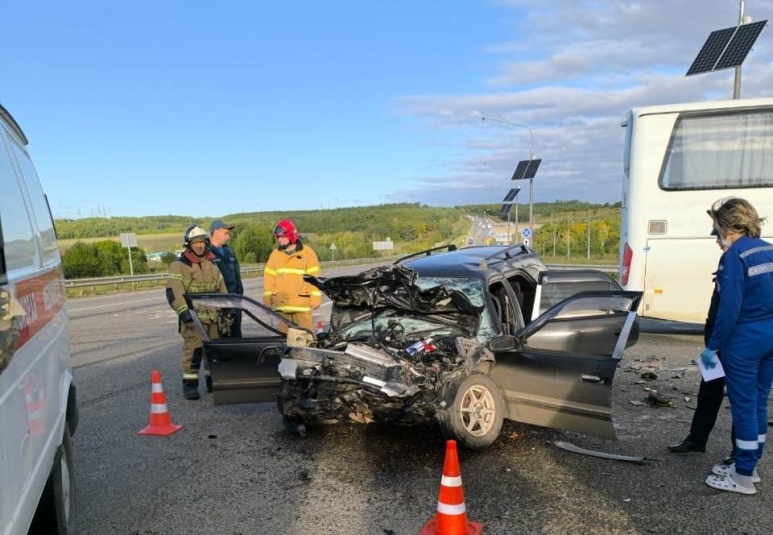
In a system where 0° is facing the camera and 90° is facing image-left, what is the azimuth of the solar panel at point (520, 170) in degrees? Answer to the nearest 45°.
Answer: approximately 45°

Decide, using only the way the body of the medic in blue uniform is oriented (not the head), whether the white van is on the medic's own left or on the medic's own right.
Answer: on the medic's own left

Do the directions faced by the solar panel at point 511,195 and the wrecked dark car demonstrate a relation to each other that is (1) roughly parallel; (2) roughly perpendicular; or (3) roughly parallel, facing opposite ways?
roughly parallel

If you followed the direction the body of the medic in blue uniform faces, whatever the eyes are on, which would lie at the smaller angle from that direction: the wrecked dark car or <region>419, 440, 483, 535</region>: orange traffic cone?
the wrecked dark car

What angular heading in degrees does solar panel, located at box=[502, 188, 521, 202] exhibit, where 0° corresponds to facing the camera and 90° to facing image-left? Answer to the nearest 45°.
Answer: approximately 45°

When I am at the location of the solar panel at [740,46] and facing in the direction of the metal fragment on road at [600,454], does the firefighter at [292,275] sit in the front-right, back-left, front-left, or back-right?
front-right

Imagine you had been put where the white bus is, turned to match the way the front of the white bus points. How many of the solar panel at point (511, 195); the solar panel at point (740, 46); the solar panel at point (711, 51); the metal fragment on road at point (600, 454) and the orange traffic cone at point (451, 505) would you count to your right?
2

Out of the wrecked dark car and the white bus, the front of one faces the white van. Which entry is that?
the wrecked dark car

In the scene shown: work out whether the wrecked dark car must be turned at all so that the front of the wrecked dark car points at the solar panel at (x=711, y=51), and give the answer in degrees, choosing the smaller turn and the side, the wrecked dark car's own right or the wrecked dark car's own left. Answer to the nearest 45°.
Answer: approximately 180°

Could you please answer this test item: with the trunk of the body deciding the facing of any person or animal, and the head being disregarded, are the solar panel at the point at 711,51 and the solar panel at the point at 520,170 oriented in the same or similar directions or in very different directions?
same or similar directions

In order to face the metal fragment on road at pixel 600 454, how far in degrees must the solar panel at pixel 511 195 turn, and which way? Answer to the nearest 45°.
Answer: approximately 45° to its left
